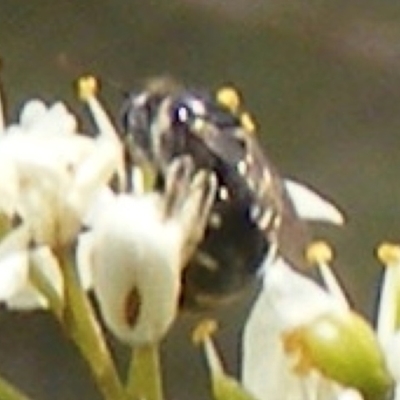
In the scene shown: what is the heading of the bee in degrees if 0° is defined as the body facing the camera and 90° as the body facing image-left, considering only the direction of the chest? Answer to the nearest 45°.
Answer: approximately 90°
